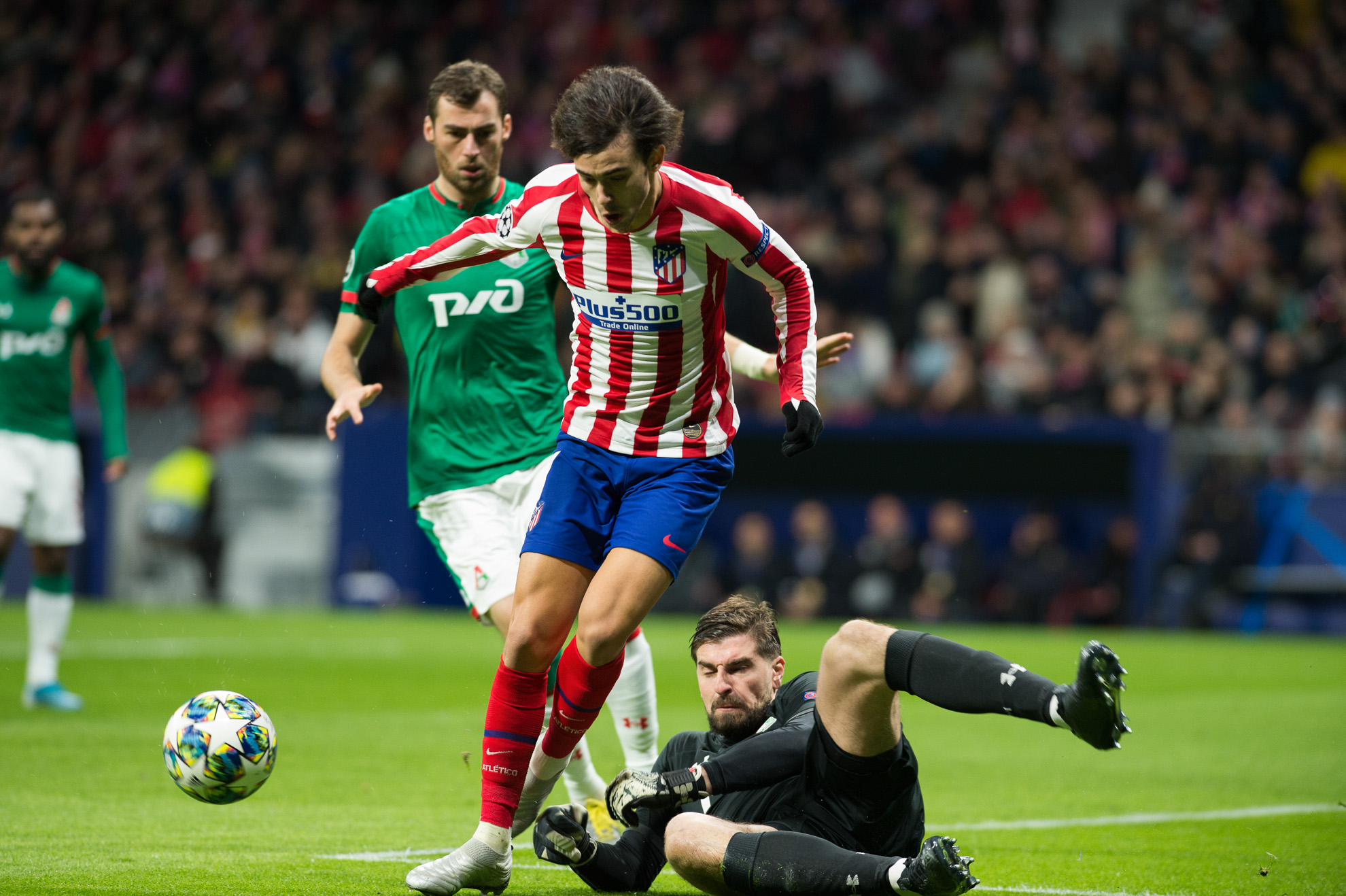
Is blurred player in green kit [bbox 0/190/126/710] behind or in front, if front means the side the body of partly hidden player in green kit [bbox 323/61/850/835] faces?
behind

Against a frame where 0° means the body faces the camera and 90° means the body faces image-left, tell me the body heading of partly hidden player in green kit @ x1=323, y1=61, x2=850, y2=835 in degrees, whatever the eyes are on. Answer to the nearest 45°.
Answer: approximately 0°

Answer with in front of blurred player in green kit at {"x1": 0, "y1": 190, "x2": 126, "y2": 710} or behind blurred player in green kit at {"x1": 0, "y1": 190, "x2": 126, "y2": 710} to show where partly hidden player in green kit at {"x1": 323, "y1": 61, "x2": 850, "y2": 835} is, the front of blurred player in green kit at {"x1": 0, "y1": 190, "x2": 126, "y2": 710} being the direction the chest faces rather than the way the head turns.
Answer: in front

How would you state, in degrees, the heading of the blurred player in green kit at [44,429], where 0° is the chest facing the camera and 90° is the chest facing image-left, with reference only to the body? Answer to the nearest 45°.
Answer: approximately 0°

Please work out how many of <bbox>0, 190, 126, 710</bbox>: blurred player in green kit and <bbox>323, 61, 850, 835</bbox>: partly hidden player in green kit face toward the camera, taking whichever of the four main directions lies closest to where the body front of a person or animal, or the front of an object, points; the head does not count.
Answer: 2

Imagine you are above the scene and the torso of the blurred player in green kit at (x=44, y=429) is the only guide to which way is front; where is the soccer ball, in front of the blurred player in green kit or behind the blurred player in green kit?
in front

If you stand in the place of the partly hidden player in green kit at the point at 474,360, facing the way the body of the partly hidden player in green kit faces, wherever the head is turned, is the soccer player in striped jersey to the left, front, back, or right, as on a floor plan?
front

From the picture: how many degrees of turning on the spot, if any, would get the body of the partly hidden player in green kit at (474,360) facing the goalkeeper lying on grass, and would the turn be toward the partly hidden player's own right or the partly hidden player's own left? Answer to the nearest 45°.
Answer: approximately 45° to the partly hidden player's own left

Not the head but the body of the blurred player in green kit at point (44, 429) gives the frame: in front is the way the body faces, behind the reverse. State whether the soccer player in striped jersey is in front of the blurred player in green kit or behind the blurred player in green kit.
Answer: in front
